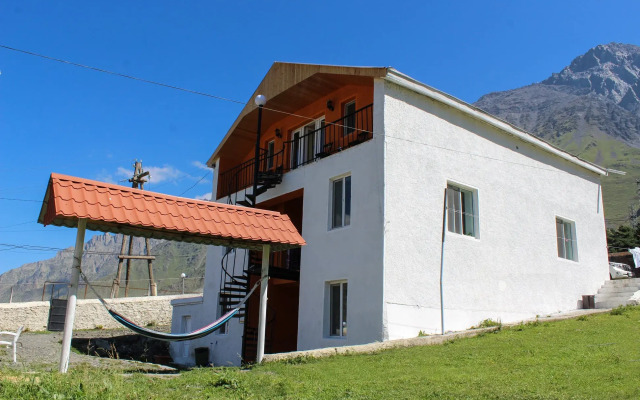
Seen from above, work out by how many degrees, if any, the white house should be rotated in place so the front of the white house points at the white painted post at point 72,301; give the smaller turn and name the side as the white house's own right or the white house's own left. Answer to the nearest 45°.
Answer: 0° — it already faces it

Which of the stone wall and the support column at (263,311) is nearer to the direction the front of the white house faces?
the support column

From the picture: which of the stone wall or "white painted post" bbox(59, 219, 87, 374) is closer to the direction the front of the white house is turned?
the white painted post

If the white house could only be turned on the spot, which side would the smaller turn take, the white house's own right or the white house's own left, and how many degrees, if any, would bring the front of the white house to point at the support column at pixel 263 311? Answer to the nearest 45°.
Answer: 0° — it already faces it

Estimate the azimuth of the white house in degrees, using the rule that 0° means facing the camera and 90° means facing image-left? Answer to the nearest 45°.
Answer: approximately 45°
